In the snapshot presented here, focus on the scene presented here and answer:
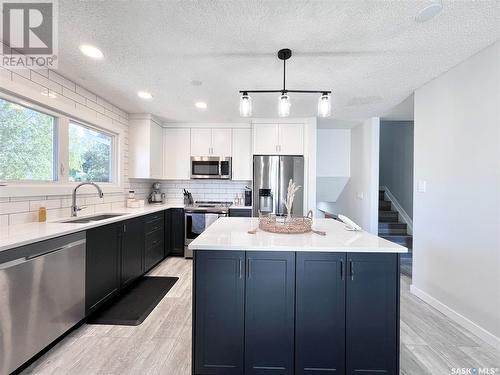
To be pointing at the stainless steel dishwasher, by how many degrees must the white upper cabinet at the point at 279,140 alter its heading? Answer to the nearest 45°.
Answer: approximately 45° to its right

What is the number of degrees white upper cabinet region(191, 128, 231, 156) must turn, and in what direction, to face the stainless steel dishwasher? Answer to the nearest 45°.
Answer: approximately 45° to its right

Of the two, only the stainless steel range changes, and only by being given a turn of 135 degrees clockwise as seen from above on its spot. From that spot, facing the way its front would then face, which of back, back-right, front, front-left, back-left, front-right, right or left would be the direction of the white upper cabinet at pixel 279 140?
back-right

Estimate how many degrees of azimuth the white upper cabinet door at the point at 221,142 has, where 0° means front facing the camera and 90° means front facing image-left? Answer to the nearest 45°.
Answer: approximately 0°

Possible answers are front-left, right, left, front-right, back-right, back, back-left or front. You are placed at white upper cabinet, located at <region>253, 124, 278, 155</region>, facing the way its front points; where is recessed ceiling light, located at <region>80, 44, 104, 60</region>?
front-right

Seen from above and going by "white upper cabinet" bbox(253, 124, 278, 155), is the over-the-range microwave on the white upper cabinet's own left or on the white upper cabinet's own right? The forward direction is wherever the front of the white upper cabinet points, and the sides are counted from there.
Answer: on the white upper cabinet's own right

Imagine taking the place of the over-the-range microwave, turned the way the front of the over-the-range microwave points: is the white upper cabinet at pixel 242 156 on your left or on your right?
on your left

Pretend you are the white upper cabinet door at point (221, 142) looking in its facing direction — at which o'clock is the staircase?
The staircase is roughly at 9 o'clock from the white upper cabinet door.
